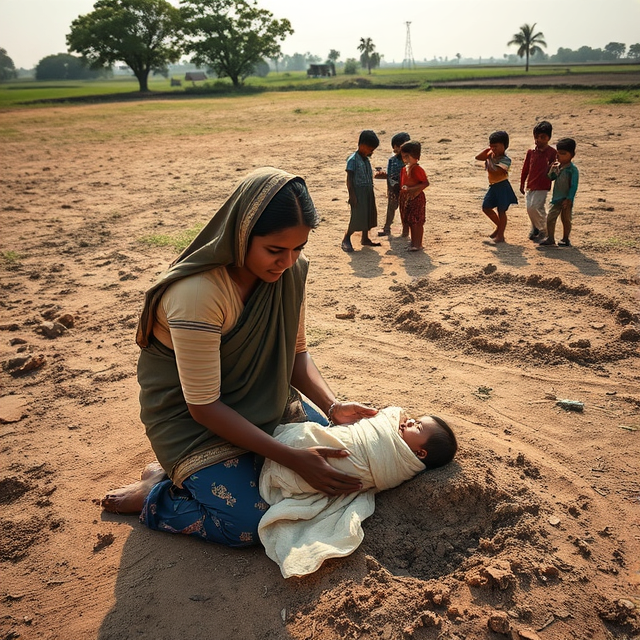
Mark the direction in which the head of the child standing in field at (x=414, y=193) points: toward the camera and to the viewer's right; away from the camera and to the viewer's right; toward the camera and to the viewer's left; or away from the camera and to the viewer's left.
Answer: toward the camera and to the viewer's left

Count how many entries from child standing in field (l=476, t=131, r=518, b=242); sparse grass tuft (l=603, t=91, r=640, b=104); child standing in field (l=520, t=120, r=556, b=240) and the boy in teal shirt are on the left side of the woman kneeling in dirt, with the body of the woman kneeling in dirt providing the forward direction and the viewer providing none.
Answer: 4

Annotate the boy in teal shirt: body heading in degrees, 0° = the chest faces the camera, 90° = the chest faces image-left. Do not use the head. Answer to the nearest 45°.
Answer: approximately 45°

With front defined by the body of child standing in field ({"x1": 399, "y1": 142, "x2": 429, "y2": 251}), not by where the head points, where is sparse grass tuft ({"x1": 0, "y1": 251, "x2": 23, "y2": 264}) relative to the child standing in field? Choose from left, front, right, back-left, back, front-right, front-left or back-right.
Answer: front-right

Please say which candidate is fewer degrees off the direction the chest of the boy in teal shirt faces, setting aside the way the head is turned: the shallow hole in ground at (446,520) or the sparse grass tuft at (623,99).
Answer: the shallow hole in ground

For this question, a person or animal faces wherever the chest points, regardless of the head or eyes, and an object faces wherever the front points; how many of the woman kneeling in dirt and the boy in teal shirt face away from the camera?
0

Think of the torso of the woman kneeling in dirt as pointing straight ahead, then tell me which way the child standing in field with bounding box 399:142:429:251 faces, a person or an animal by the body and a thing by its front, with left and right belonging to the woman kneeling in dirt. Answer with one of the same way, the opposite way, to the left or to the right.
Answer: to the right

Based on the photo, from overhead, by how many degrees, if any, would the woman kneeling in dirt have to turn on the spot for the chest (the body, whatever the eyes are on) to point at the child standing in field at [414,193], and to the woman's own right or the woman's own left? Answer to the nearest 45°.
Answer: approximately 90° to the woman's own left

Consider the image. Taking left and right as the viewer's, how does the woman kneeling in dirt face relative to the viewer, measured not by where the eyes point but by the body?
facing the viewer and to the right of the viewer

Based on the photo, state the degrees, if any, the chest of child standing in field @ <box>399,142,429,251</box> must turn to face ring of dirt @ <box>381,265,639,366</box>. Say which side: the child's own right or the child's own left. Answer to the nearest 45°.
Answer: approximately 45° to the child's own left

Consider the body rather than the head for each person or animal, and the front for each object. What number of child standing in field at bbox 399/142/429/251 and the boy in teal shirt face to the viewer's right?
0

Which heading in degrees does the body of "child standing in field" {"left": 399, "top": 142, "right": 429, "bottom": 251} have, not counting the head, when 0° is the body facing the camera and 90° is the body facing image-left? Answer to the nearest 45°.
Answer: approximately 45°

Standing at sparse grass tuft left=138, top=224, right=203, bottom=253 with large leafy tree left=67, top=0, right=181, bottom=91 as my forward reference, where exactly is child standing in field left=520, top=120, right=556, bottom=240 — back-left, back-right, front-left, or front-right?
back-right

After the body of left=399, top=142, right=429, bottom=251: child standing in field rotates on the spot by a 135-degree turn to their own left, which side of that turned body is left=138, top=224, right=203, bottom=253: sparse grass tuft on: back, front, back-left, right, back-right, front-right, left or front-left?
back

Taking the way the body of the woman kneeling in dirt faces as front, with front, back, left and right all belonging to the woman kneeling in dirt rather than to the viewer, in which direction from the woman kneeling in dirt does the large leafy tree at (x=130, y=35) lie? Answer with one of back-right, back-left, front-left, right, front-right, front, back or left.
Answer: back-left

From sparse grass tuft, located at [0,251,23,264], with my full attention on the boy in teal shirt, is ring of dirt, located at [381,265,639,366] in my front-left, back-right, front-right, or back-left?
front-right

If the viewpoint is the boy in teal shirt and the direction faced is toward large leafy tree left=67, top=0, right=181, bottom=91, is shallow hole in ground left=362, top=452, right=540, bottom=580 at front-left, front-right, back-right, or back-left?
back-left

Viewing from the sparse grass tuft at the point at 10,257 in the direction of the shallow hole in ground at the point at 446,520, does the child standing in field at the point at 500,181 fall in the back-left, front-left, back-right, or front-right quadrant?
front-left
